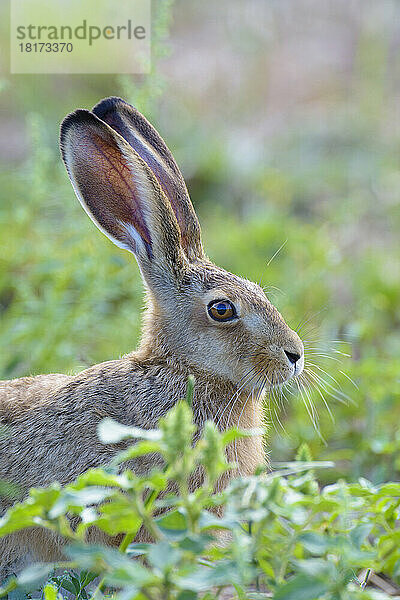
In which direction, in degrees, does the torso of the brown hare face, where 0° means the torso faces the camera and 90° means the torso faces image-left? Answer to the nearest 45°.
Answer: approximately 270°

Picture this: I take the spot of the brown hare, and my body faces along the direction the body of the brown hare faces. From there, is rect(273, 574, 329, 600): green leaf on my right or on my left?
on my right

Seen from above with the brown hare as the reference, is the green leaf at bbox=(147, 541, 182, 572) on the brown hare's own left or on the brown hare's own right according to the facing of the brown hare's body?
on the brown hare's own right

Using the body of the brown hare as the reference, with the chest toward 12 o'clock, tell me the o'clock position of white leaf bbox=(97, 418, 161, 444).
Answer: The white leaf is roughly at 3 o'clock from the brown hare.

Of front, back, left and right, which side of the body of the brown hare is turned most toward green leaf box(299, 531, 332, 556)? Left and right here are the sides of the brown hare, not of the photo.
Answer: front
